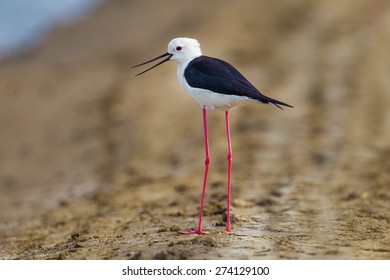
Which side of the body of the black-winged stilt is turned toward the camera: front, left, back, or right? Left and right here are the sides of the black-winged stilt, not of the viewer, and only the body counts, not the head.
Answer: left
